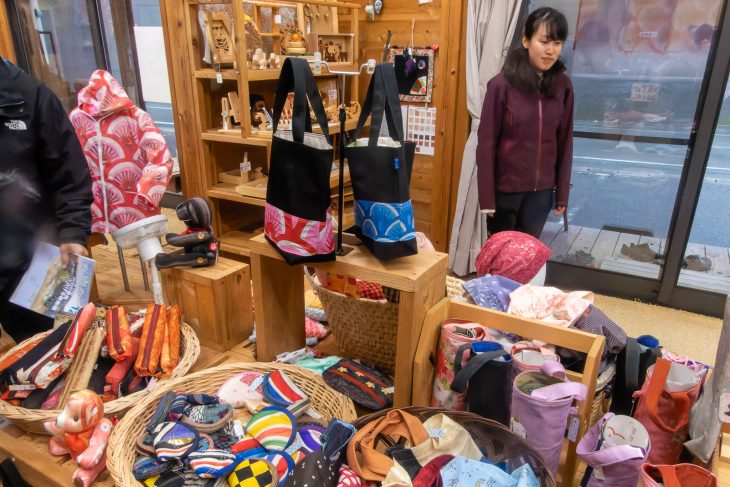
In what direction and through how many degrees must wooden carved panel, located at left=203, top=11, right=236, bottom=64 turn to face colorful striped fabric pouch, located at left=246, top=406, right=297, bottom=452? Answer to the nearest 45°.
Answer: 0° — it already faces it

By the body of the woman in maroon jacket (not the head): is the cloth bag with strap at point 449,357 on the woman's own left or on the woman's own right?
on the woman's own right

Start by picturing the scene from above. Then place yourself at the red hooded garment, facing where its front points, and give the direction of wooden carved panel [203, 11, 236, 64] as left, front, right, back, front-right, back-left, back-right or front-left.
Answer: back

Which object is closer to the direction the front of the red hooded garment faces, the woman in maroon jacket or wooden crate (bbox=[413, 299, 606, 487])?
the wooden crate

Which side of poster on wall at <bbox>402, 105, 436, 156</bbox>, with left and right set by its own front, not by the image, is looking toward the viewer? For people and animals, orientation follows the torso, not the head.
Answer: front

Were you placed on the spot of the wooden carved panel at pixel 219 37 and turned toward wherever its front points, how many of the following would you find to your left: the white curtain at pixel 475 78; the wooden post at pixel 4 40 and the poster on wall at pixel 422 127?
2

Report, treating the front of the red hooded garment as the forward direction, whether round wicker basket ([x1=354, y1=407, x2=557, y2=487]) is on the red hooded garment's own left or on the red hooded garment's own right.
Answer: on the red hooded garment's own left

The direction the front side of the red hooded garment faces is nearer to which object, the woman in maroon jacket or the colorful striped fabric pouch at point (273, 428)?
the colorful striped fabric pouch

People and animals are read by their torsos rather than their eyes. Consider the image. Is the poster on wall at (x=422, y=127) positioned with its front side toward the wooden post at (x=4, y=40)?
no

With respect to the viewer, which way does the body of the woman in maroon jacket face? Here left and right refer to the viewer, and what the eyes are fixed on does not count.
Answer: facing the viewer and to the right of the viewer

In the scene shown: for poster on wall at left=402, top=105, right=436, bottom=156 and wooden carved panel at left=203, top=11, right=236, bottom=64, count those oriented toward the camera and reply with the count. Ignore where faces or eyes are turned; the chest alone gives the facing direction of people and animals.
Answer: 2

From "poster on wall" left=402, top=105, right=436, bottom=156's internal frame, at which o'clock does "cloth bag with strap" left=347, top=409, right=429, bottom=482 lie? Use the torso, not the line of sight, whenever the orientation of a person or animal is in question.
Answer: The cloth bag with strap is roughly at 12 o'clock from the poster on wall.

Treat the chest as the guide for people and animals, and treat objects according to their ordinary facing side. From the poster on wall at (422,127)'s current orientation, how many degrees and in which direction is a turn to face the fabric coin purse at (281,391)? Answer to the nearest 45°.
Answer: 0° — it already faces it

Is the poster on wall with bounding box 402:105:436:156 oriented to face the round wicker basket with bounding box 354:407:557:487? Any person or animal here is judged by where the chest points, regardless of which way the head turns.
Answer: yes

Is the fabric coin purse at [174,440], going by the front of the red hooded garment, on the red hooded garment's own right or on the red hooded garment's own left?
on the red hooded garment's own left

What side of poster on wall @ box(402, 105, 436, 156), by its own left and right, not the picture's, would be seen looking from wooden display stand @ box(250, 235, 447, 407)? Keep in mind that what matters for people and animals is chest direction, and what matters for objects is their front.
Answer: front
